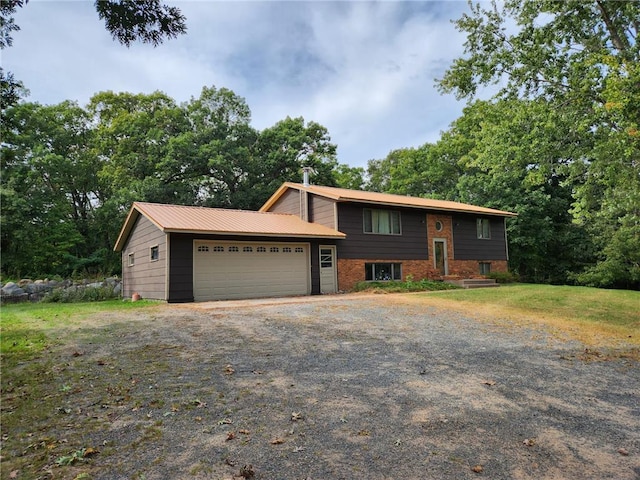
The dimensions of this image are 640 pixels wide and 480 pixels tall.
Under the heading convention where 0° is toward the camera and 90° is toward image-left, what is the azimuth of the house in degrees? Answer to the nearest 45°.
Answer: approximately 315°

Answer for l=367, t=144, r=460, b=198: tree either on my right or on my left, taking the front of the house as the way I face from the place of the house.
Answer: on my left

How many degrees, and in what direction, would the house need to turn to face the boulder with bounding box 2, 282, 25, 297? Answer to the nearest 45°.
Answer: approximately 135° to its right

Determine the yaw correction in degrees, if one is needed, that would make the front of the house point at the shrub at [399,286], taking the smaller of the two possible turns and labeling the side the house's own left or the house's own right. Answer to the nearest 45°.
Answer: approximately 45° to the house's own left

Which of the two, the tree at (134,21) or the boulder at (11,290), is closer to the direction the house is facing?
the tree
